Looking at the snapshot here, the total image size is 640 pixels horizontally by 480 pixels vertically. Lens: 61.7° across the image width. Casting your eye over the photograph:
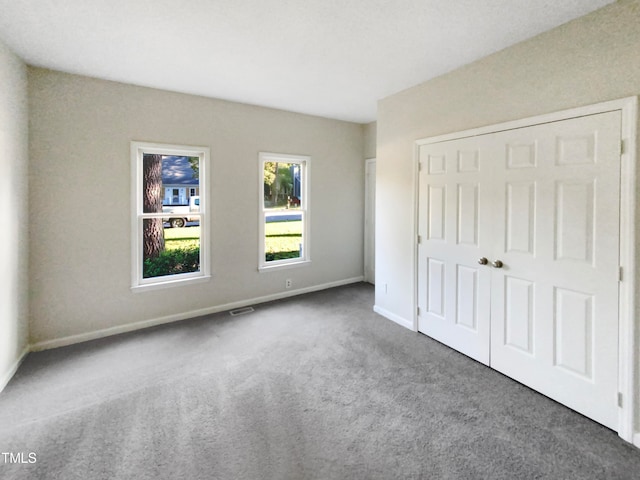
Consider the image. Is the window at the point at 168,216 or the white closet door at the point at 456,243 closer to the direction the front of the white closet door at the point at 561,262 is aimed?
the window

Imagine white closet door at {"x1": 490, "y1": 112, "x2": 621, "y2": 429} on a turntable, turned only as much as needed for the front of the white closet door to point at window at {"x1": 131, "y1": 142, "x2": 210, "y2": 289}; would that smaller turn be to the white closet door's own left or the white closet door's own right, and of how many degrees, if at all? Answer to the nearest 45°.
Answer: approximately 45° to the white closet door's own right

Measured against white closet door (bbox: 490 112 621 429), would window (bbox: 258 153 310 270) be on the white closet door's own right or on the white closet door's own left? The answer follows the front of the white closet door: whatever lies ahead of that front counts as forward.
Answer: on the white closet door's own right

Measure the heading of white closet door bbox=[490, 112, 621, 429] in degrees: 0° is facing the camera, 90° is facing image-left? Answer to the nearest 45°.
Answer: approximately 45°

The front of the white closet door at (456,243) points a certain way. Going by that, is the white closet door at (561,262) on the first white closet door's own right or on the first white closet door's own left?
on the first white closet door's own left

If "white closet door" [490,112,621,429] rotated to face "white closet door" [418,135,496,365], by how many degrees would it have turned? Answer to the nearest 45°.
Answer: approximately 90° to its right
